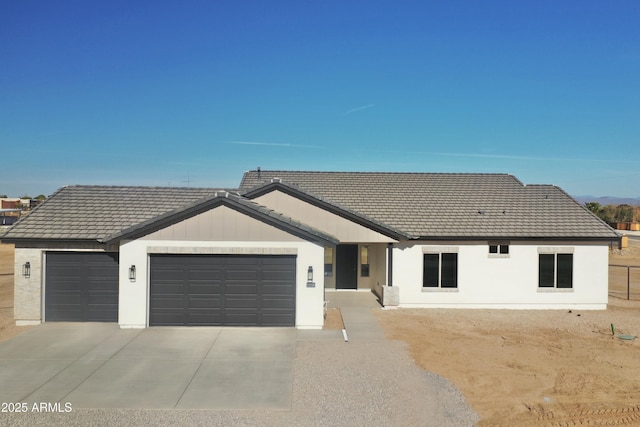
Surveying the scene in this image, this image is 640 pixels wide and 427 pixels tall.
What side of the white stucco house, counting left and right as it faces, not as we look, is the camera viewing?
front
